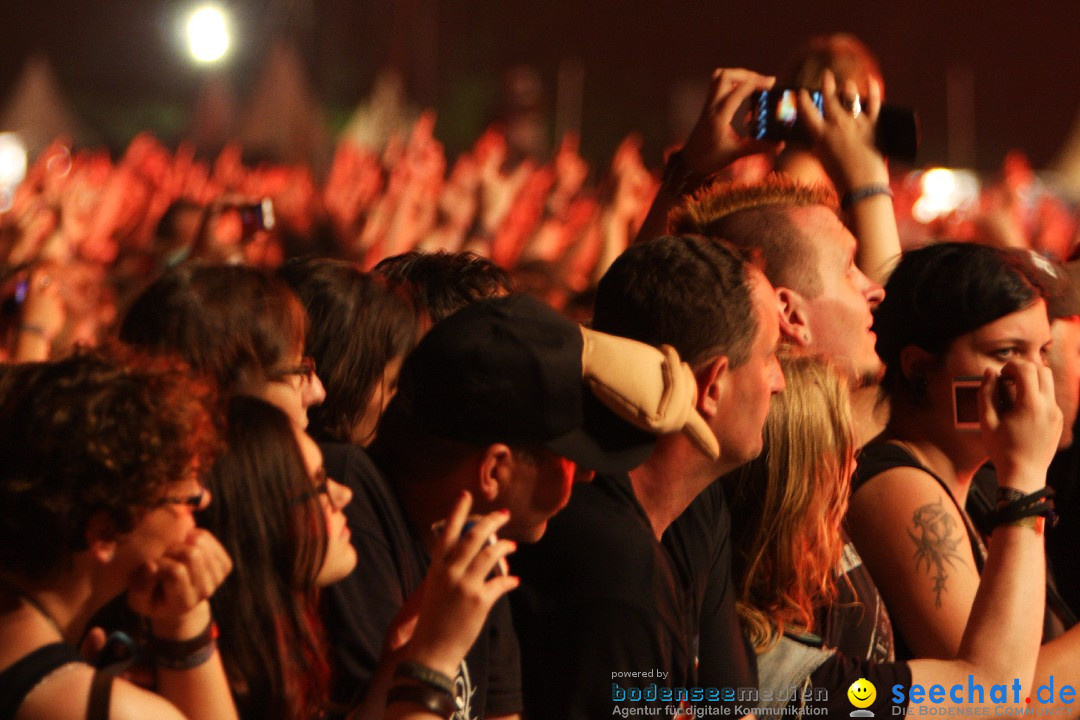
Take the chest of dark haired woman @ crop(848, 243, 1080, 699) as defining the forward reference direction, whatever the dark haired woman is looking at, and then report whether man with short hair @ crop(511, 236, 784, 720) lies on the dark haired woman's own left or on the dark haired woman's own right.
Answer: on the dark haired woman's own right

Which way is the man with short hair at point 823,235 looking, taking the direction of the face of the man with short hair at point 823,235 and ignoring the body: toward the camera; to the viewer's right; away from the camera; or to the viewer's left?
to the viewer's right

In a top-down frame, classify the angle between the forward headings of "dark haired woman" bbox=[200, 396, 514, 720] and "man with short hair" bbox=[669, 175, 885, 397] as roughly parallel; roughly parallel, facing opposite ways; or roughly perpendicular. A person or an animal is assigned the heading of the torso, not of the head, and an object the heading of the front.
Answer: roughly parallel

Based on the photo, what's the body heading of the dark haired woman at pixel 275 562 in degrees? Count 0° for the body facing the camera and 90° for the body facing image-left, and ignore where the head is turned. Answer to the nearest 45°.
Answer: approximately 270°

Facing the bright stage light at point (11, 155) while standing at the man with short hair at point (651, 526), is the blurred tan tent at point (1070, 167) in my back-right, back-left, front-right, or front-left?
front-right

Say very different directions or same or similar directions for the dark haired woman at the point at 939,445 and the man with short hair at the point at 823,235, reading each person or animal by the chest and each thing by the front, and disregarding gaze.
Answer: same or similar directions

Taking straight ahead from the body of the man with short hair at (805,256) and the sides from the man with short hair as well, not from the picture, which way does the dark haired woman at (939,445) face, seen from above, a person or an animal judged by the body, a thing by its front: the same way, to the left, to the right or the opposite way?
the same way

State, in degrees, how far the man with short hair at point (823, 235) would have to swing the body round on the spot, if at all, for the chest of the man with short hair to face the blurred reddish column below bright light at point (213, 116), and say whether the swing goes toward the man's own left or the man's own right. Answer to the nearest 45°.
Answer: approximately 135° to the man's own left

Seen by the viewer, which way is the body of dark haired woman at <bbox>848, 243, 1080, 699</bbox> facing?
to the viewer's right

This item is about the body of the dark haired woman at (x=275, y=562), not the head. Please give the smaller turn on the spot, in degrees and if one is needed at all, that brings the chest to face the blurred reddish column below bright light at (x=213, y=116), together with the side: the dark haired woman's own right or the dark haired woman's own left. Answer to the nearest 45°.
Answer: approximately 90° to the dark haired woman's own left

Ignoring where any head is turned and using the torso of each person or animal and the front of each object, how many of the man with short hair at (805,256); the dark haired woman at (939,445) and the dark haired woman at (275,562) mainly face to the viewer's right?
3

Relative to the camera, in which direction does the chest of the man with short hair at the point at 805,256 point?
to the viewer's right

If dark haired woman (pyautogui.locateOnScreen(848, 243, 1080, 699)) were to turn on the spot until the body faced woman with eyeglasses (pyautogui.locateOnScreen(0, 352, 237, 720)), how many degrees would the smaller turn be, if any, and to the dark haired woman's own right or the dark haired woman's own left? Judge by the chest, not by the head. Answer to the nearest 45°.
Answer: approximately 135° to the dark haired woman's own right

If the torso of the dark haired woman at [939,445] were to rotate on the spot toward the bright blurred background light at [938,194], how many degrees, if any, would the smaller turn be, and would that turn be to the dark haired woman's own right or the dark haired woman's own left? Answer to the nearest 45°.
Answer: approximately 90° to the dark haired woman's own left

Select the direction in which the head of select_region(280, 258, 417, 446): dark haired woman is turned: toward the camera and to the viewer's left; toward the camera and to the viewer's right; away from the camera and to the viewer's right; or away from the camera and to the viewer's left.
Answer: away from the camera and to the viewer's right
